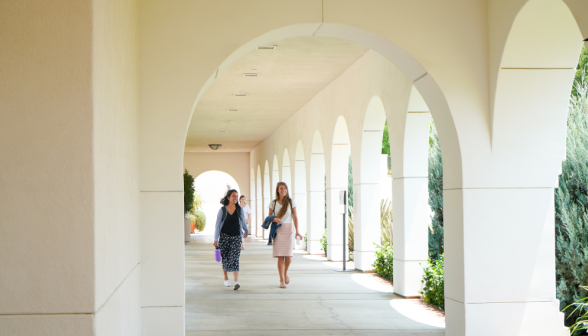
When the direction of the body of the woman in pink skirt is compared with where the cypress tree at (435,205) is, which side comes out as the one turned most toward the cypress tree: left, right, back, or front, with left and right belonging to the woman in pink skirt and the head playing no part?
left

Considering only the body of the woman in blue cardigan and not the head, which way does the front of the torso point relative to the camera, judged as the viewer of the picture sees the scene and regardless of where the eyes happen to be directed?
toward the camera

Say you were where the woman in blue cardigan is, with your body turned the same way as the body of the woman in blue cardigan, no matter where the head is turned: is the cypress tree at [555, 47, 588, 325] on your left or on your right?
on your left

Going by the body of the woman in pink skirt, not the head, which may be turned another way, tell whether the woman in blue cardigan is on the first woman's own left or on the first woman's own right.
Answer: on the first woman's own right

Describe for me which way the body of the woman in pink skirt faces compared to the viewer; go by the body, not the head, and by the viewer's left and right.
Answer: facing the viewer

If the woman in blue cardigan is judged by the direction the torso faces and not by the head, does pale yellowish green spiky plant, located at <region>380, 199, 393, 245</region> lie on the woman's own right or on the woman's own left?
on the woman's own left

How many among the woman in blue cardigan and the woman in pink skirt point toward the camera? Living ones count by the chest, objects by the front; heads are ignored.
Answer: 2

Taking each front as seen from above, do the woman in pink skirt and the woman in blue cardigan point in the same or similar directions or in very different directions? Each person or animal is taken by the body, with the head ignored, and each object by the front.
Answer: same or similar directions

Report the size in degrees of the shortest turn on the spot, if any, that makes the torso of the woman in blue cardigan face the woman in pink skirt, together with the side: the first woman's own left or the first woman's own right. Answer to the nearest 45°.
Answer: approximately 90° to the first woman's own left

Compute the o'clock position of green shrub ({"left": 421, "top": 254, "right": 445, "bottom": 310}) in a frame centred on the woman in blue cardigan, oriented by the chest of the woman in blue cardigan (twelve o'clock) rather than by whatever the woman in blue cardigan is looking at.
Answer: The green shrub is roughly at 10 o'clock from the woman in blue cardigan.

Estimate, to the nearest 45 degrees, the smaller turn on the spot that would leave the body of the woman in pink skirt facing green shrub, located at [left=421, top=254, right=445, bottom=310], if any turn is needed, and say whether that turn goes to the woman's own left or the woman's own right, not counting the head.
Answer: approximately 45° to the woman's own left
